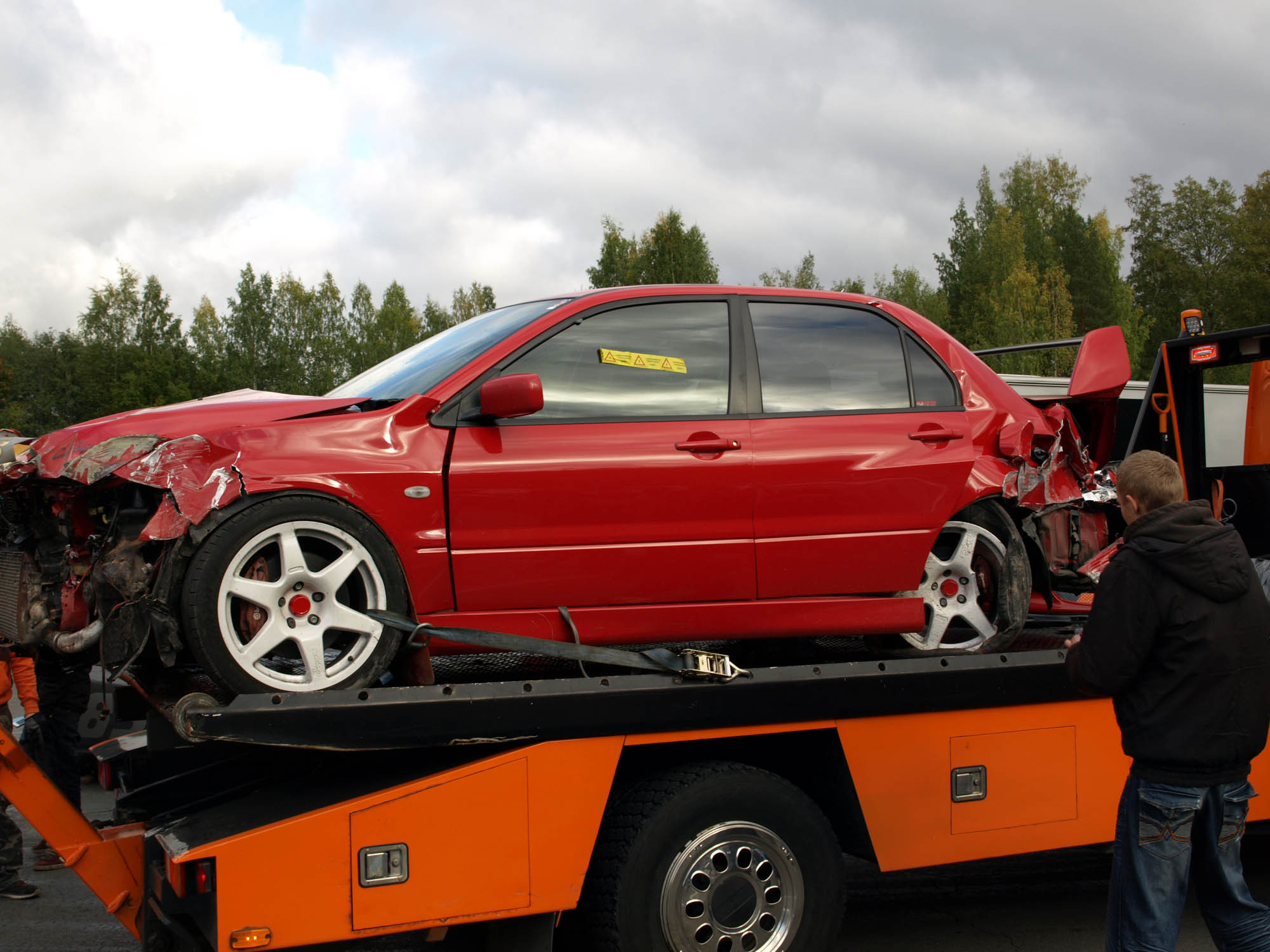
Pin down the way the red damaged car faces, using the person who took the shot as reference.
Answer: facing to the left of the viewer

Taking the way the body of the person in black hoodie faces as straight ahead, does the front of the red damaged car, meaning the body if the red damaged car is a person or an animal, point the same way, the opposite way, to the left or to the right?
to the left

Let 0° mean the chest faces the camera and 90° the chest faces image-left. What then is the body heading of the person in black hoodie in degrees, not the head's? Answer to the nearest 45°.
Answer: approximately 135°

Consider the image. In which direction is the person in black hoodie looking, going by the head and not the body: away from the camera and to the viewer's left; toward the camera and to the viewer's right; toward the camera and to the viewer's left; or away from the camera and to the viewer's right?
away from the camera and to the viewer's left
